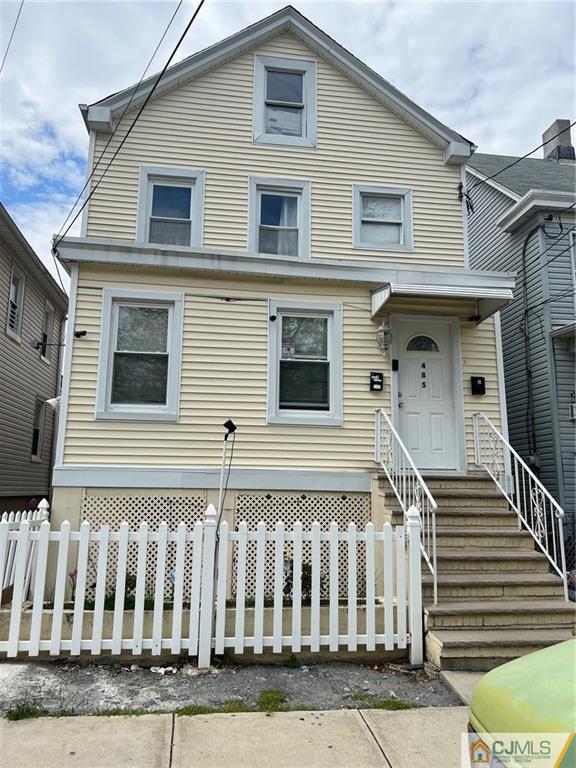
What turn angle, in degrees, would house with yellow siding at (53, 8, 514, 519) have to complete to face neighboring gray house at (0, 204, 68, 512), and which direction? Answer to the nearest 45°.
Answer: approximately 135° to its right

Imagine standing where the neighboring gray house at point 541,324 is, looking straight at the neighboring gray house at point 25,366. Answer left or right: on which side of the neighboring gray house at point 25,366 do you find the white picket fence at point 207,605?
left

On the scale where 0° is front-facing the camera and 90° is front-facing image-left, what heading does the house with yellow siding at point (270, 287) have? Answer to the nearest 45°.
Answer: approximately 0°
